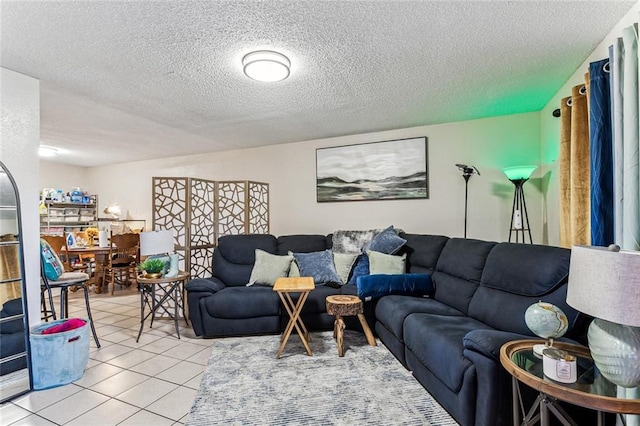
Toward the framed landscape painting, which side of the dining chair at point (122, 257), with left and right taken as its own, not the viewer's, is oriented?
back

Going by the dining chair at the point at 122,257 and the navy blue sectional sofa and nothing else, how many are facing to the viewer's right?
0

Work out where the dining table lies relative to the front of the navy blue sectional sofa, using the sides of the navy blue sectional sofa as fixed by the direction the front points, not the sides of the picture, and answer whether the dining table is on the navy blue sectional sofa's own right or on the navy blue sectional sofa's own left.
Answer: on the navy blue sectional sofa's own right

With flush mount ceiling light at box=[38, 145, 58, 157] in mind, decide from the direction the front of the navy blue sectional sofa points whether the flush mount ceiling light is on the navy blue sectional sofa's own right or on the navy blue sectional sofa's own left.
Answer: on the navy blue sectional sofa's own right

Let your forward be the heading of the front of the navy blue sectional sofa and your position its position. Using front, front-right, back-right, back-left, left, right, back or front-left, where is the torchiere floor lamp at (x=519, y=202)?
back

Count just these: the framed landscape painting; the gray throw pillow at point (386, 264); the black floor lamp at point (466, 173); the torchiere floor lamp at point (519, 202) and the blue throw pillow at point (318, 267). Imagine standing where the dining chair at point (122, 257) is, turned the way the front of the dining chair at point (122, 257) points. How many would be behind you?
5

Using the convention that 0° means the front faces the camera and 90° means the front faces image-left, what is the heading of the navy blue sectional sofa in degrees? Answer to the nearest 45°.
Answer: approximately 45°

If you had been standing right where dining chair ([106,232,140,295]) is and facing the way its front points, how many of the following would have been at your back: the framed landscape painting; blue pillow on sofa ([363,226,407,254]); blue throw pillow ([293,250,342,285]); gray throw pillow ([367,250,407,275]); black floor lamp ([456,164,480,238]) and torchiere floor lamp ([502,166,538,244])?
6

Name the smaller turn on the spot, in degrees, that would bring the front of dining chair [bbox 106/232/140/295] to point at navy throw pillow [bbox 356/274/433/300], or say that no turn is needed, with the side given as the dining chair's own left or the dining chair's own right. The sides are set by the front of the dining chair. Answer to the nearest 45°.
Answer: approximately 180°

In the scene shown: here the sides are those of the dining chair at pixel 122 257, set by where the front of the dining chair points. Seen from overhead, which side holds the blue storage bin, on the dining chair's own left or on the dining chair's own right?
on the dining chair's own left

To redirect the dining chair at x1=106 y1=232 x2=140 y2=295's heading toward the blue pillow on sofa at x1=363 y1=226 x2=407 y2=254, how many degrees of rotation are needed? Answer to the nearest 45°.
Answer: approximately 180°

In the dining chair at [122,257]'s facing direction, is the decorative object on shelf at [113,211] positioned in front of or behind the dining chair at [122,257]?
in front

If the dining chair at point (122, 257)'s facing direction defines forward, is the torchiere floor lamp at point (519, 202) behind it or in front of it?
behind

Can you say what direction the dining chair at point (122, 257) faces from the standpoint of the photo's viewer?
facing away from the viewer and to the left of the viewer

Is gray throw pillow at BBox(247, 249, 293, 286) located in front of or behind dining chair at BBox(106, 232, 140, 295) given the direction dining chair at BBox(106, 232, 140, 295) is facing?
behind
